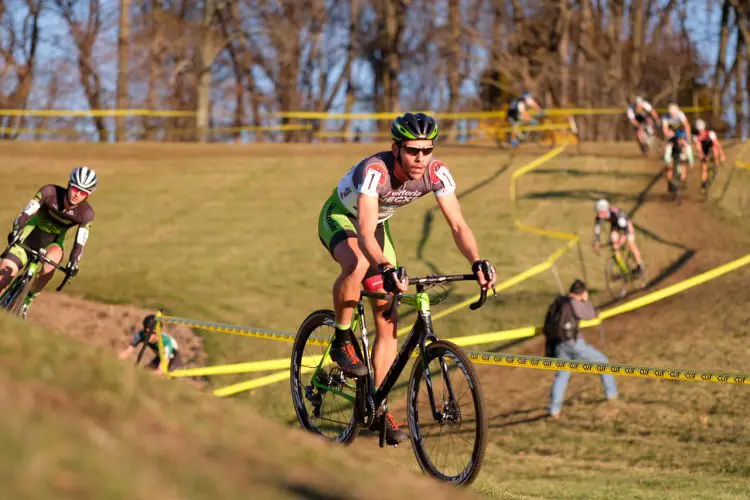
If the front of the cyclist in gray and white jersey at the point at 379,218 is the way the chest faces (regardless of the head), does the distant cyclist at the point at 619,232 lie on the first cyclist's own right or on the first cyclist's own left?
on the first cyclist's own left

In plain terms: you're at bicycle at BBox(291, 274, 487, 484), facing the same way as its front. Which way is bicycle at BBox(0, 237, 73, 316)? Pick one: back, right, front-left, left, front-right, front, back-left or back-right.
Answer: back

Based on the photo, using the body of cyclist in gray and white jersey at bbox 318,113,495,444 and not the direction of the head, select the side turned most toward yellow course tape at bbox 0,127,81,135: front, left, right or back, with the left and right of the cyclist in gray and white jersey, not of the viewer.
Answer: back

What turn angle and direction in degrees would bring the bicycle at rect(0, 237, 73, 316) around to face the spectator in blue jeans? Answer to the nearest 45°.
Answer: approximately 135° to its left

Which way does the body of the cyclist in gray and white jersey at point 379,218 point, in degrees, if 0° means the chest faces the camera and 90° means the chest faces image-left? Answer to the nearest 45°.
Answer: approximately 315°

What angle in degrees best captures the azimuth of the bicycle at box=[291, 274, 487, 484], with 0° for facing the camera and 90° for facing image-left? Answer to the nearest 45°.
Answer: approximately 315°

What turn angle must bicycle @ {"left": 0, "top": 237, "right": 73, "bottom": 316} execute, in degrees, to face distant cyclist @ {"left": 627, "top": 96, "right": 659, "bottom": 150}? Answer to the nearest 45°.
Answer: approximately 180°

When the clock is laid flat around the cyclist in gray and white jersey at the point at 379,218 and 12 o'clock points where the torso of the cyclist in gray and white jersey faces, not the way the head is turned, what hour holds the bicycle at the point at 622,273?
The bicycle is roughly at 8 o'clock from the cyclist in gray and white jersey.

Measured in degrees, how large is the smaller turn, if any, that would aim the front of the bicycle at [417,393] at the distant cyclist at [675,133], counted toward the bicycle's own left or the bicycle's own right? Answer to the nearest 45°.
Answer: approximately 135° to the bicycle's own left

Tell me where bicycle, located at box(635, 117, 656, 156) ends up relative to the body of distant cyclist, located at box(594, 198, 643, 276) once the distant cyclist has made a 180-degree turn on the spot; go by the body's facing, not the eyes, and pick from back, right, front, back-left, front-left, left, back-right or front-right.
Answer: front-left

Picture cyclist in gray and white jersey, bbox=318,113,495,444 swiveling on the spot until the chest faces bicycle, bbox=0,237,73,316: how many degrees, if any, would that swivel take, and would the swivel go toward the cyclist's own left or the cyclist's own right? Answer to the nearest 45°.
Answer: approximately 180°
